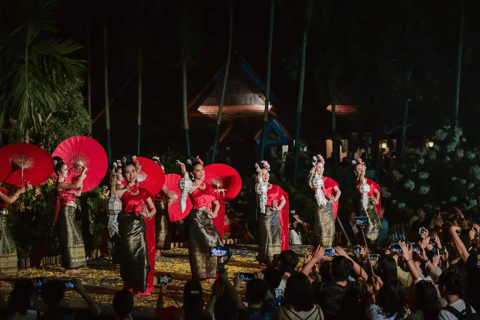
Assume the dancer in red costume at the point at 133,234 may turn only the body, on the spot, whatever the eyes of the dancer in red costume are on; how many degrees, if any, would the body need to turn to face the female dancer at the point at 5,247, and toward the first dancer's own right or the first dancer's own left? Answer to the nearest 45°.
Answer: approximately 135° to the first dancer's own right

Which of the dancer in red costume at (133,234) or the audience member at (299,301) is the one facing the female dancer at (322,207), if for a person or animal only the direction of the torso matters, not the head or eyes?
the audience member

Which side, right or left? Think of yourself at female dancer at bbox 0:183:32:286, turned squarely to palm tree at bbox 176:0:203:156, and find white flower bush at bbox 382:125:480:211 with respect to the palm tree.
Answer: right

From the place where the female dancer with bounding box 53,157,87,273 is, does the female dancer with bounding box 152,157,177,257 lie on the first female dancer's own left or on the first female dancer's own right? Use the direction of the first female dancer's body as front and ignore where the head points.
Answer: on the first female dancer's own left

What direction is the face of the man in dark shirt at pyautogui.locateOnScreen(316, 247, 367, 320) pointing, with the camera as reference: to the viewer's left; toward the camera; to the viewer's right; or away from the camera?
away from the camera

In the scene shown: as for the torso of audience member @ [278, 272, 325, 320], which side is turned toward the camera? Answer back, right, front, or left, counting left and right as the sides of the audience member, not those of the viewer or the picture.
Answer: back

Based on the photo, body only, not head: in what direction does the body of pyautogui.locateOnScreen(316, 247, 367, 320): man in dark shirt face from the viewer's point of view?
away from the camera

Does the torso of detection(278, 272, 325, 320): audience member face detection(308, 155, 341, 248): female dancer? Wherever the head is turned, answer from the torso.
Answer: yes
